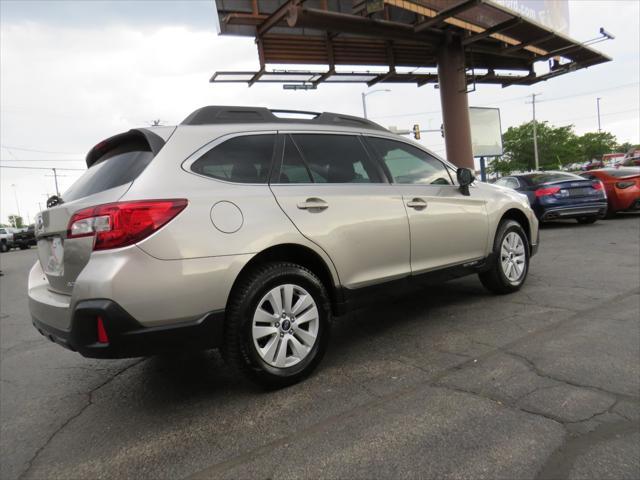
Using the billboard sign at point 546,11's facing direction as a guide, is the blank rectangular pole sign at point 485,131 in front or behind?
behind

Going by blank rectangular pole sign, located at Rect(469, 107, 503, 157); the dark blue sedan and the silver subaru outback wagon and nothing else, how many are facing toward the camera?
1

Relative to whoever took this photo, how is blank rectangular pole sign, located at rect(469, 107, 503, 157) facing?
facing the viewer

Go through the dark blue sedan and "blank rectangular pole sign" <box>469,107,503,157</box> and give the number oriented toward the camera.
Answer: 1

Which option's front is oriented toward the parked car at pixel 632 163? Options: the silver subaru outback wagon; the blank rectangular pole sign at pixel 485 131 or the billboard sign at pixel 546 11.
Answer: the silver subaru outback wagon

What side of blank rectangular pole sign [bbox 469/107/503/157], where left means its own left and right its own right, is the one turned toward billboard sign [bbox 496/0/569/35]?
front

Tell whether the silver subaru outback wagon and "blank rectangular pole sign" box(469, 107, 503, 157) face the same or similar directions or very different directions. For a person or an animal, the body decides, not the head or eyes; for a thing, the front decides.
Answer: very different directions

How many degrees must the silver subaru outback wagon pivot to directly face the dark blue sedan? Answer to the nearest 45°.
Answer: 0° — it already faces it

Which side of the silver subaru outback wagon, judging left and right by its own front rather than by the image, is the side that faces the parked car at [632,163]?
front

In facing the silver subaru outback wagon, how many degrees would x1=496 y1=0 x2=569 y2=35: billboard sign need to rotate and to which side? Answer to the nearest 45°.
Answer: approximately 45° to its right

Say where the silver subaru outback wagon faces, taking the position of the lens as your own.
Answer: facing away from the viewer and to the right of the viewer

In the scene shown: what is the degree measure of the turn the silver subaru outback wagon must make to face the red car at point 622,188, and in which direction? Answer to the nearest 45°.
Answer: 0° — it already faces it

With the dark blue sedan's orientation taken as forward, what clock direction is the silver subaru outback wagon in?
The silver subaru outback wagon is roughly at 8 o'clock from the dark blue sedan.

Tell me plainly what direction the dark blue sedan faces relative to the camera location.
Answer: facing away from the viewer and to the left of the viewer

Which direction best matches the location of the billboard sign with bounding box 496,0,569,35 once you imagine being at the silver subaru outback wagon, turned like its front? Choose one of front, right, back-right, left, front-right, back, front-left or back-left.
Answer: front

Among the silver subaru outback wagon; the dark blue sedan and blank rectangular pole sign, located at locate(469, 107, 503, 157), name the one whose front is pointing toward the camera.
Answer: the blank rectangular pole sign

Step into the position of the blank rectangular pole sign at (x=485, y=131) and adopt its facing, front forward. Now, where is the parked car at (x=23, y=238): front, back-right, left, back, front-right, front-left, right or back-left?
right
